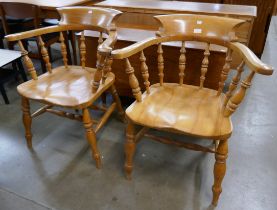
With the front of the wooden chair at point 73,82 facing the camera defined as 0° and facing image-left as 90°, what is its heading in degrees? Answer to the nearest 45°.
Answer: approximately 45°

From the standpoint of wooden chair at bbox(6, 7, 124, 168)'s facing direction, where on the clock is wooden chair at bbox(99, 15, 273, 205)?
wooden chair at bbox(99, 15, 273, 205) is roughly at 9 o'clock from wooden chair at bbox(6, 7, 124, 168).

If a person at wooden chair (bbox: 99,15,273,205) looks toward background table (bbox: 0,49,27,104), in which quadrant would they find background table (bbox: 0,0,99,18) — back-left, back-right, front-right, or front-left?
front-right

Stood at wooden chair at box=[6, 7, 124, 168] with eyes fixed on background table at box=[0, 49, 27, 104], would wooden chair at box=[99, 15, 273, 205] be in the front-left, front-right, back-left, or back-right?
back-right

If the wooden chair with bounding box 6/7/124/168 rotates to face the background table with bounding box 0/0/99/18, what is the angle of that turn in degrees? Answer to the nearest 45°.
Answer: approximately 135° to its right

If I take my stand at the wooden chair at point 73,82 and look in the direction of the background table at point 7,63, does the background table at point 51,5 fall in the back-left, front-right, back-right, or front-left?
front-right

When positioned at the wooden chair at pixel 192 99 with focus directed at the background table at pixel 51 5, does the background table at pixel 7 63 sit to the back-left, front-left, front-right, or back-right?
front-left

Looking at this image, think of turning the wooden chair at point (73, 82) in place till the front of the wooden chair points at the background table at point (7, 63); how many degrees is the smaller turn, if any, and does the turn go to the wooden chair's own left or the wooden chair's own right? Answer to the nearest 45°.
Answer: approximately 90° to the wooden chair's own right
